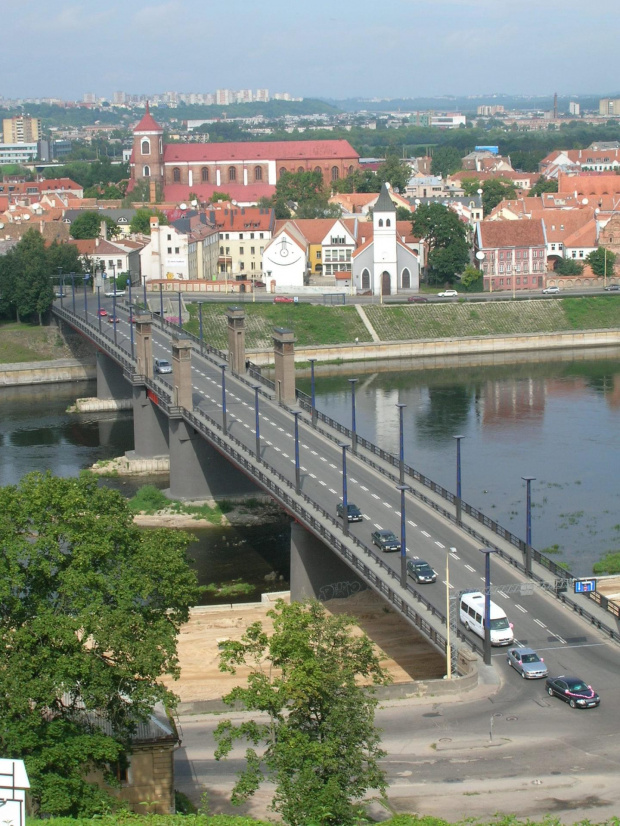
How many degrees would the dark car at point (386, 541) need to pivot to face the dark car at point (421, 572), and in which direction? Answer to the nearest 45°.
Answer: approximately 45° to its right

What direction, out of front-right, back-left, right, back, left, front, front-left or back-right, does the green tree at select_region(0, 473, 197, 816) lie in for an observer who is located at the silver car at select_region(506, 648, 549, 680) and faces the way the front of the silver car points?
right

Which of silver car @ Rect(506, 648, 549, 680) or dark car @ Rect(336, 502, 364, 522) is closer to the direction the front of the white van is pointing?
the silver car

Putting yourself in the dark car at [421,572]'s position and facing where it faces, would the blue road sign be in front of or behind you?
in front

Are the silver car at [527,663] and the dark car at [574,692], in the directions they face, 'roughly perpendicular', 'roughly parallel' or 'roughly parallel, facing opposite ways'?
roughly parallel

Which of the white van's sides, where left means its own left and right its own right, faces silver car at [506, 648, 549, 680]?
front

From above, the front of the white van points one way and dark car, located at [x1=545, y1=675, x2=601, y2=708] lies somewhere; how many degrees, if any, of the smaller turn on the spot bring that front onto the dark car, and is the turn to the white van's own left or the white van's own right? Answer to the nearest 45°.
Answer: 0° — it already faces it

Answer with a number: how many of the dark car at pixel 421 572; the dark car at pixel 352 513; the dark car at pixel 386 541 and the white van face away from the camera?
0

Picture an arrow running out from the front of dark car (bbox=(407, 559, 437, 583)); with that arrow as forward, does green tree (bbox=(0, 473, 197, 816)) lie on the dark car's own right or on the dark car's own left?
on the dark car's own right

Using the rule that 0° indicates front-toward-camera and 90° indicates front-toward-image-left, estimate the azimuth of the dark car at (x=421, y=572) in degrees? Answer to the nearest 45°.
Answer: approximately 315°

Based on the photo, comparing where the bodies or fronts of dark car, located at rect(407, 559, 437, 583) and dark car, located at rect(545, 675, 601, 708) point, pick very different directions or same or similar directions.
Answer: same or similar directions

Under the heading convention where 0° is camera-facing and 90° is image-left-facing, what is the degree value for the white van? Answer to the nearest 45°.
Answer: approximately 315°

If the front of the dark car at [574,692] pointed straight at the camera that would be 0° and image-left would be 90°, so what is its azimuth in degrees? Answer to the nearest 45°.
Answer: approximately 315°

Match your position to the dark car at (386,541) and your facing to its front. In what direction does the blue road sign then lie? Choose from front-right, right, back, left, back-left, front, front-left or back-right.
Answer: front

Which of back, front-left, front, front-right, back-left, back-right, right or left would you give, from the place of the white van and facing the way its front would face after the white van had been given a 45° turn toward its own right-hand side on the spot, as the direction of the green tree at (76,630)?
front-right

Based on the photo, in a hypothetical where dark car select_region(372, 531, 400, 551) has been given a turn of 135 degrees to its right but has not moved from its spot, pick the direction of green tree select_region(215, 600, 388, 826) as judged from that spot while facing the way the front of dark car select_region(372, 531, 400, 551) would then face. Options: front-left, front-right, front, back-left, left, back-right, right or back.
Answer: left

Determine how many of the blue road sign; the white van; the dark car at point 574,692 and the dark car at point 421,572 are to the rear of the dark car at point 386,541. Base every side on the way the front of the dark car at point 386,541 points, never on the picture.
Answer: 0

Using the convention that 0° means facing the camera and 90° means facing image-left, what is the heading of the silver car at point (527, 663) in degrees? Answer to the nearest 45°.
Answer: approximately 315°

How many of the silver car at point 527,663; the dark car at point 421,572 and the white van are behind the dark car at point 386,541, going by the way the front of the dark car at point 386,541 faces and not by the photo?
0
